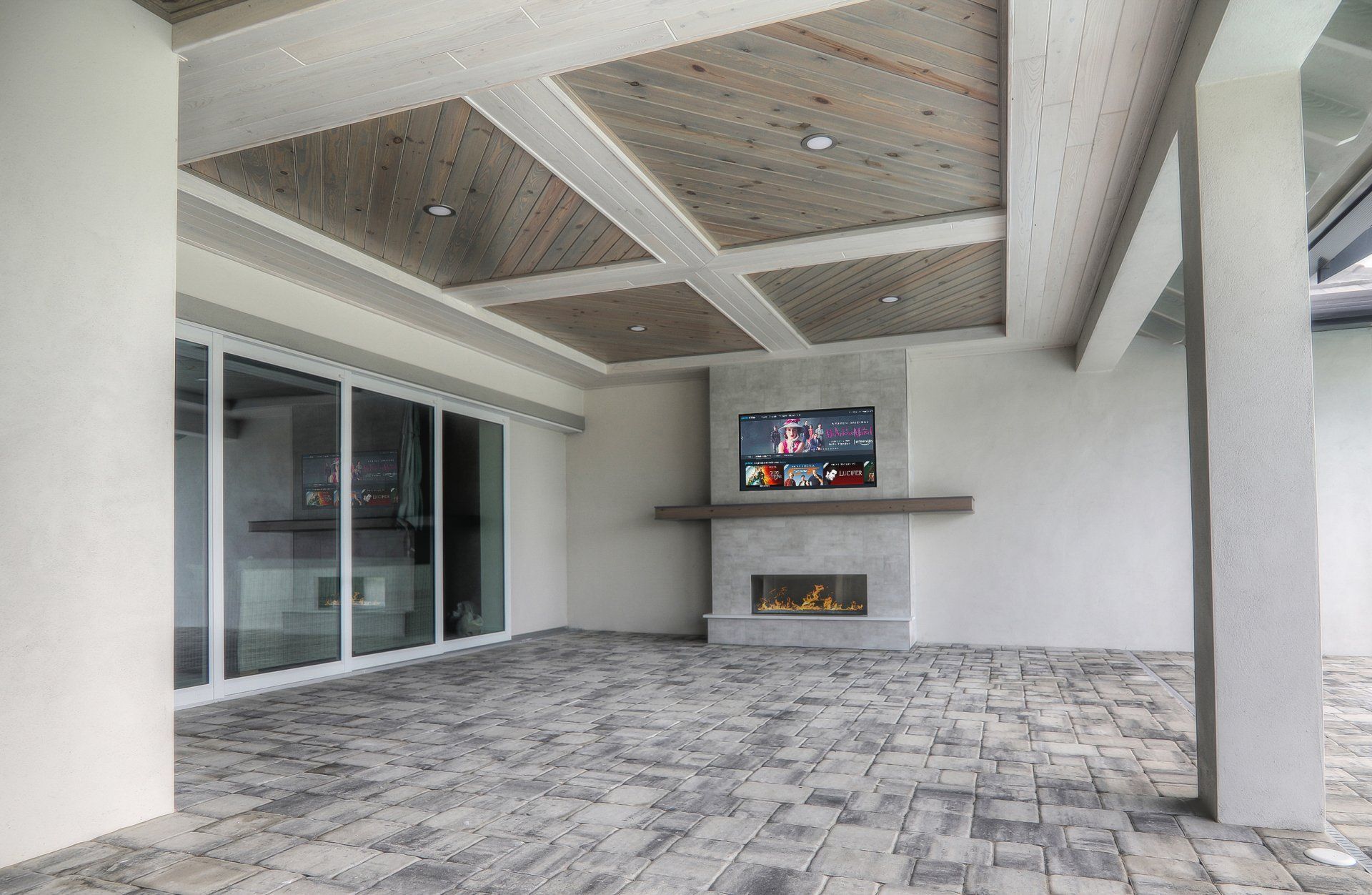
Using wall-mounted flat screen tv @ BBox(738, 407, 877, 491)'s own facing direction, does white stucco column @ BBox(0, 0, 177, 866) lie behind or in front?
in front

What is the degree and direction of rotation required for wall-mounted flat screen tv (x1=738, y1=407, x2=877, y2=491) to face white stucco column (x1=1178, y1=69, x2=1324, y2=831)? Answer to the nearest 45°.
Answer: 0° — it already faces it

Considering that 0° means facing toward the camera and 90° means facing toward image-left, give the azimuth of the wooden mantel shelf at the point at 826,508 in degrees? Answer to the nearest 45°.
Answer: approximately 0°

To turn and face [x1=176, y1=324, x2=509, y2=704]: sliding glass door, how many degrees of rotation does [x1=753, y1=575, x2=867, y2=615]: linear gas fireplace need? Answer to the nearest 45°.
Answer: approximately 45° to its right

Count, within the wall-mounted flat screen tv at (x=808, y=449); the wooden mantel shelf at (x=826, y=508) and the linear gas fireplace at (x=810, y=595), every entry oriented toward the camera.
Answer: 3

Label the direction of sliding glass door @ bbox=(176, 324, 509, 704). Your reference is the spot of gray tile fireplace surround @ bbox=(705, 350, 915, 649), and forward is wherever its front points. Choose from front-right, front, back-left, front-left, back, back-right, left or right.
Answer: front-right
